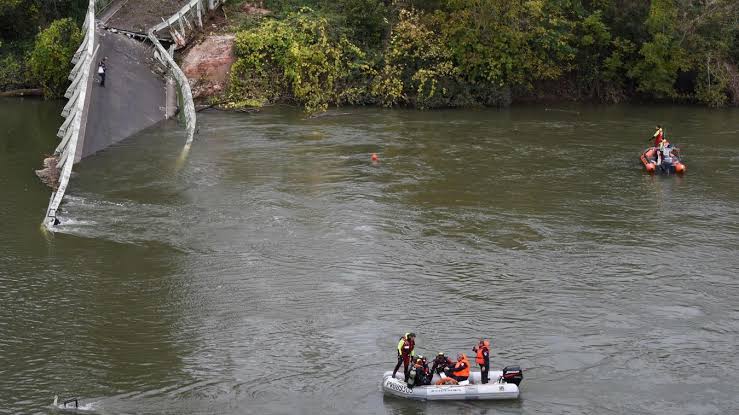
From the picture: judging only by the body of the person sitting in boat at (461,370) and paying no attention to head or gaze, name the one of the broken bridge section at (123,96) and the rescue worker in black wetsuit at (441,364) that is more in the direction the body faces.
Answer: the rescue worker in black wetsuit

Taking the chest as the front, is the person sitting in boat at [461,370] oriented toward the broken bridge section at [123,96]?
no

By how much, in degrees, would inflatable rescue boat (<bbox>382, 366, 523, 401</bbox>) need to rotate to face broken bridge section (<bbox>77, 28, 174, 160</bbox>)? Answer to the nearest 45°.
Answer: approximately 45° to its right

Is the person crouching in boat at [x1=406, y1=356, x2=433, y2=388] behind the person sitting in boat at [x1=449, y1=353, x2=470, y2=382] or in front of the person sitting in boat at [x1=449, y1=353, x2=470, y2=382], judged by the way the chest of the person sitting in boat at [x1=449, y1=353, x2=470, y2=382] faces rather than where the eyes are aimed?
in front

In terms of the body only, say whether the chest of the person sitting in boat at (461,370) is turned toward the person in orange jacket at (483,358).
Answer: no

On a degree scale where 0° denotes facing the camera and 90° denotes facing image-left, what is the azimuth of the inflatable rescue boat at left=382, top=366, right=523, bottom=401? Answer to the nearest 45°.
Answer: approximately 90°

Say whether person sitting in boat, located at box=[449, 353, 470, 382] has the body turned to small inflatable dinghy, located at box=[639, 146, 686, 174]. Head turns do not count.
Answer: no

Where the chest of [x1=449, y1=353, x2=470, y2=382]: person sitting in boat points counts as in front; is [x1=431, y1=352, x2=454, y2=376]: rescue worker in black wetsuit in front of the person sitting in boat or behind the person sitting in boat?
in front

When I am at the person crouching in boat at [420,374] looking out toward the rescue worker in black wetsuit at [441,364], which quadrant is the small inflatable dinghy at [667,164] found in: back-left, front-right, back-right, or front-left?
front-left

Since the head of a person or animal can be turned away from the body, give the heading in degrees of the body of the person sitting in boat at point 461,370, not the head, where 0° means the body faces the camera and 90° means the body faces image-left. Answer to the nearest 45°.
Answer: approximately 90°

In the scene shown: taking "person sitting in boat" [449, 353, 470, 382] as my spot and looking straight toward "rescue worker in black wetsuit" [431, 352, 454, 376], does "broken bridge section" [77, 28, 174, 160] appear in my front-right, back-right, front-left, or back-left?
front-right

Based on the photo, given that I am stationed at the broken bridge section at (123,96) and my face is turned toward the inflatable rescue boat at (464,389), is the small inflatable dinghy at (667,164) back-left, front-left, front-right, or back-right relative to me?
front-left
